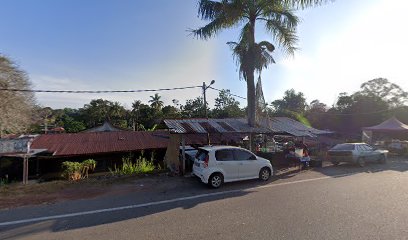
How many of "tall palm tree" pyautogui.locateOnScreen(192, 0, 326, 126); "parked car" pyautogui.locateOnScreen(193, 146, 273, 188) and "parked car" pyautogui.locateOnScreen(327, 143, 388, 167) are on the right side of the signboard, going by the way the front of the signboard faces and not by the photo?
0

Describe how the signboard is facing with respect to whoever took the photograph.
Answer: facing the viewer

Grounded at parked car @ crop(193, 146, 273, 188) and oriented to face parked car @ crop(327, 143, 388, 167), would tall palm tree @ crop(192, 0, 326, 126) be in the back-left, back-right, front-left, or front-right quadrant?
front-left

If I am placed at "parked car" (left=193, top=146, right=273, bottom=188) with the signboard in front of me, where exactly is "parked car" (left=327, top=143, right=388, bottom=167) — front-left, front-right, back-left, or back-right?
back-right

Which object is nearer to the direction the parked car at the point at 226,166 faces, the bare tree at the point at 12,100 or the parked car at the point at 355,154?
the parked car

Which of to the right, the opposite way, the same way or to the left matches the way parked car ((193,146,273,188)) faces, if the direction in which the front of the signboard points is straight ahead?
to the left

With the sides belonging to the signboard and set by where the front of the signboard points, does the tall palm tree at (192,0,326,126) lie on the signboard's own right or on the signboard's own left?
on the signboard's own left

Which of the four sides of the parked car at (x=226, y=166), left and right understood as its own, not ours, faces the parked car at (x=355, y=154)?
front

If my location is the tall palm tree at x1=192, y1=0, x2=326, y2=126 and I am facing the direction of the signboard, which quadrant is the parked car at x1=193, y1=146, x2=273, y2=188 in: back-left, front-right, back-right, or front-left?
front-left

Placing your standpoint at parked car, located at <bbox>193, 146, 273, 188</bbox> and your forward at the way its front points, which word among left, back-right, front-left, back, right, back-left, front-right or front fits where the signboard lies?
back-left

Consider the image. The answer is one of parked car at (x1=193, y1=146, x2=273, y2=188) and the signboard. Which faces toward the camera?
the signboard

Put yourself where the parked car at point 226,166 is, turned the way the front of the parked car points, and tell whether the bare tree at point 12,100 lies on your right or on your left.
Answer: on your left

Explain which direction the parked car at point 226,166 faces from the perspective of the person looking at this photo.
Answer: facing away from the viewer and to the right of the viewer

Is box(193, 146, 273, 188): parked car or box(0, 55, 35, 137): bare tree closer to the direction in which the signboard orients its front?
the parked car

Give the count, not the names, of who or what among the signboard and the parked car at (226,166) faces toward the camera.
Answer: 1

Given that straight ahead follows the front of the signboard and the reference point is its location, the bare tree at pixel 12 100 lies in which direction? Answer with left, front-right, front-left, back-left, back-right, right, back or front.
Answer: back
